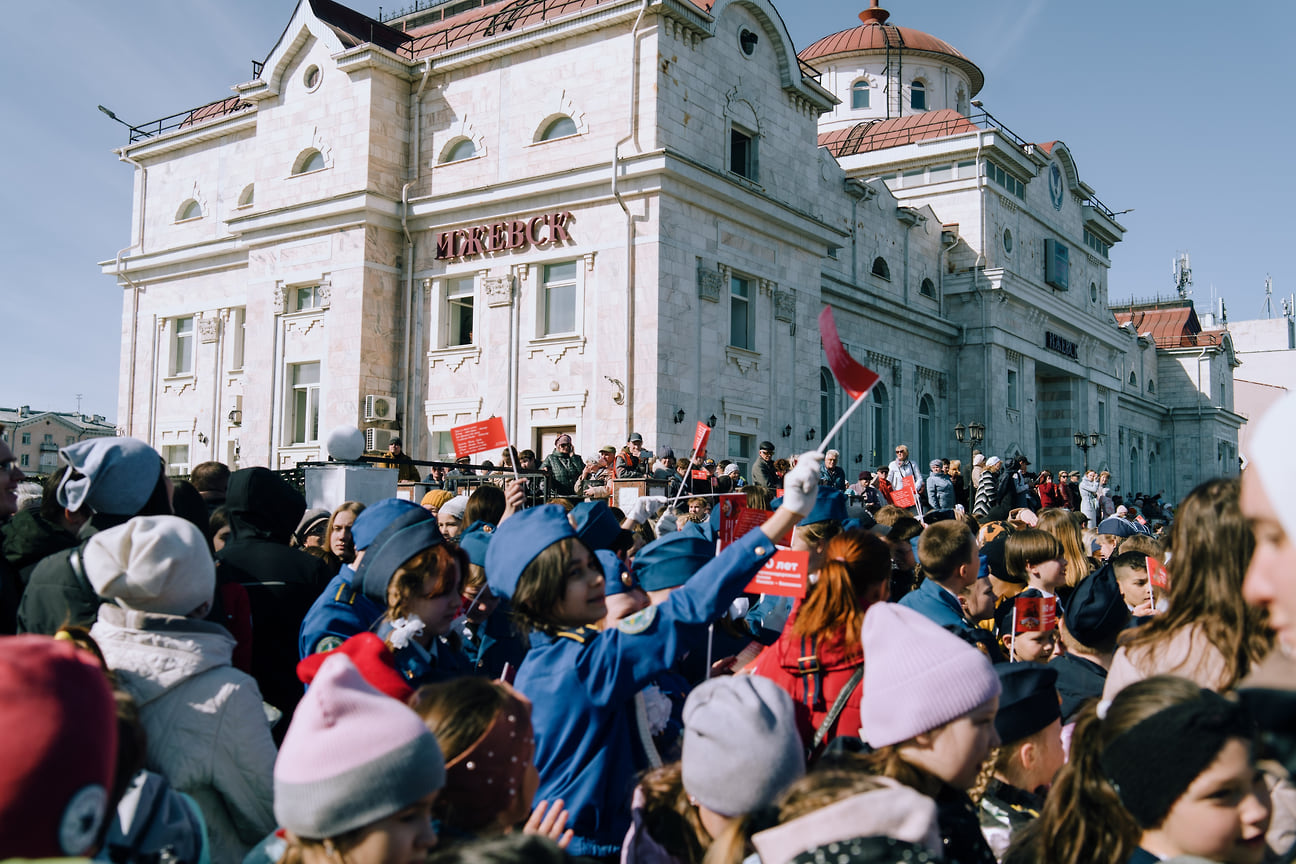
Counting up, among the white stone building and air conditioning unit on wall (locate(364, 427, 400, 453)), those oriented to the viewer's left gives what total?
0

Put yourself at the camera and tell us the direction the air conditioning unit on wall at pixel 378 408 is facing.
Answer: facing the viewer and to the right of the viewer

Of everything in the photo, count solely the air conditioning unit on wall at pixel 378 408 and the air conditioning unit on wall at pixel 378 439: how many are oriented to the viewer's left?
0

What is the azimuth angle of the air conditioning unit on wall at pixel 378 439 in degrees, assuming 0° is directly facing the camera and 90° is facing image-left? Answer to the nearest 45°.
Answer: approximately 315°

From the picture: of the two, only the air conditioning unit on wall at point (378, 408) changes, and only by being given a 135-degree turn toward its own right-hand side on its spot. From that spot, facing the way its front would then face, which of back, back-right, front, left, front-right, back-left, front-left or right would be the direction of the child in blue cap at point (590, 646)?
left

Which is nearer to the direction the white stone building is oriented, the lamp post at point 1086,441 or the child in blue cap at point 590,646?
the child in blue cap

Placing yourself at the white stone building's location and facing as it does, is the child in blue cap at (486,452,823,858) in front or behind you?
in front
